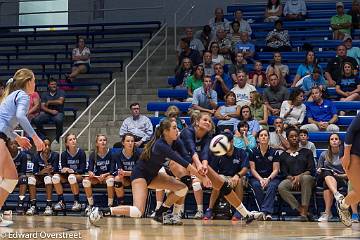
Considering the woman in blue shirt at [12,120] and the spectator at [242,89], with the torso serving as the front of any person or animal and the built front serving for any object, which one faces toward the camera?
the spectator

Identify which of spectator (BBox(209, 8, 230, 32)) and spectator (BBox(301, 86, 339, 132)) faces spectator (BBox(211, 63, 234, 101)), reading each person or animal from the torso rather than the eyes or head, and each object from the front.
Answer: spectator (BBox(209, 8, 230, 32))

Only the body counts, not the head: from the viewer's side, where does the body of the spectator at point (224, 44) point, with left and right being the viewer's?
facing the viewer and to the left of the viewer

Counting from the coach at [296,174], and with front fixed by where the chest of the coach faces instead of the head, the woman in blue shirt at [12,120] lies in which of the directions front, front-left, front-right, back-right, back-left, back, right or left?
front-right

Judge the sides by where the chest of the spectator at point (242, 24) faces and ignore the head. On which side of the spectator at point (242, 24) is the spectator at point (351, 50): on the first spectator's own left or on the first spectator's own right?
on the first spectator's own left

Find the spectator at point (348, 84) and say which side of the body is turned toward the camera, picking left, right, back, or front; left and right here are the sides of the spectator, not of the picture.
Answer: front

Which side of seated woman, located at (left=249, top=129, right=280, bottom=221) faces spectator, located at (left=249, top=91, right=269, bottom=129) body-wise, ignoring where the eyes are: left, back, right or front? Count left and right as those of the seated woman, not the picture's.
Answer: back

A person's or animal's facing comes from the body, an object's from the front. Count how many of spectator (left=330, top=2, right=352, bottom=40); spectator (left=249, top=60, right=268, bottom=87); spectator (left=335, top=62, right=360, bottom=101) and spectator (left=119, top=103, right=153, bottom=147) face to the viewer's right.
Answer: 0

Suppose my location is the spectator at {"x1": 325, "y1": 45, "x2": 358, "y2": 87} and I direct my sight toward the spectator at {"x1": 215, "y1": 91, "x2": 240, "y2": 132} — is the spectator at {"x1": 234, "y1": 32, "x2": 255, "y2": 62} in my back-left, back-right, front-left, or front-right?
front-right

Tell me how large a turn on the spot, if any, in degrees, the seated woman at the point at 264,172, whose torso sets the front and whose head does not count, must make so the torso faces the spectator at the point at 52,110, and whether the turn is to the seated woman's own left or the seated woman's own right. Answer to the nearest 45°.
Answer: approximately 135° to the seated woman's own right

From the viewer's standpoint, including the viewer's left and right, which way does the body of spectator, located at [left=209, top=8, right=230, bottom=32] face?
facing the viewer

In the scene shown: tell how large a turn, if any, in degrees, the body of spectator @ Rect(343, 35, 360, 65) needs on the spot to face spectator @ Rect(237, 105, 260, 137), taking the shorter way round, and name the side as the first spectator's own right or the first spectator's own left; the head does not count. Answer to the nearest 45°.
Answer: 0° — they already face them

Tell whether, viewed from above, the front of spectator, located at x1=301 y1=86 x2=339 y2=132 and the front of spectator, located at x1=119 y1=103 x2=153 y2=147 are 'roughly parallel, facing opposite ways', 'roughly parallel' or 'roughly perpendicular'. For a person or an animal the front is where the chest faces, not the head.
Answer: roughly parallel

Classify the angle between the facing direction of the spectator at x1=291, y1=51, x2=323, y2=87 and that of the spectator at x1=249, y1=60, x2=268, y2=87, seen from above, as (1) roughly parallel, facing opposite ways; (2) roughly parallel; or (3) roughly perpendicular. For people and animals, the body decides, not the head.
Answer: roughly parallel

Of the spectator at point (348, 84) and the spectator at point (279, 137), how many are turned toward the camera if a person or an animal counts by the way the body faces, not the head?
2
